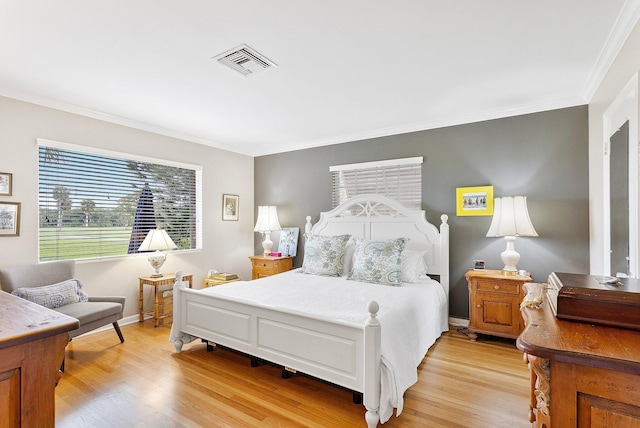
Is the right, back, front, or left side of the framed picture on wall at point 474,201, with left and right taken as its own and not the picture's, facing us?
front

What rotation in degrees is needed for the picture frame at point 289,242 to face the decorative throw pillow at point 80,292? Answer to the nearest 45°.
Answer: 0° — it already faces it

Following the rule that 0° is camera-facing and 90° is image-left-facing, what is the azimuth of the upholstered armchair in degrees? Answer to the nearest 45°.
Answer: approximately 315°

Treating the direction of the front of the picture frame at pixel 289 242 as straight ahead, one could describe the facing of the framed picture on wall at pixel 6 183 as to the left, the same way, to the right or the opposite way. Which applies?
to the left

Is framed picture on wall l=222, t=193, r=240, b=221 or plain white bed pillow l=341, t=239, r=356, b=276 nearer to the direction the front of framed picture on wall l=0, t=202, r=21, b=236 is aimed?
the plain white bed pillow

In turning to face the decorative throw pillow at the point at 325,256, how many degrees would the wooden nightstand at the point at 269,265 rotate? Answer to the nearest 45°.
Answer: approximately 90° to its left

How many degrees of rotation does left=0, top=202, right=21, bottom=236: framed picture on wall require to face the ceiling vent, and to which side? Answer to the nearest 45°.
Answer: approximately 45° to its left

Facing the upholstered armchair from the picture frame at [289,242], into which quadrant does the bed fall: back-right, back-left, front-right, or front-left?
front-left

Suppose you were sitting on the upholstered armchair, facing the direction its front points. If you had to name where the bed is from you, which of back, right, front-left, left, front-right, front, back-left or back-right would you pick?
front

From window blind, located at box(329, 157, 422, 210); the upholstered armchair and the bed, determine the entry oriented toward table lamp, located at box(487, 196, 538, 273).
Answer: the upholstered armchair

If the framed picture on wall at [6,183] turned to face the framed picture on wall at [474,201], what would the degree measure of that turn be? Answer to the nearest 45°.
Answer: approximately 45° to its left

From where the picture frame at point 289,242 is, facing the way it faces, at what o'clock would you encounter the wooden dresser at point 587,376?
The wooden dresser is roughly at 10 o'clock from the picture frame.
